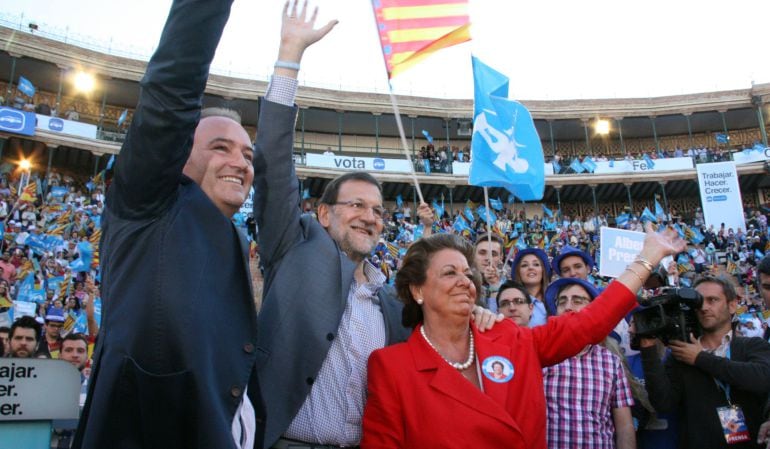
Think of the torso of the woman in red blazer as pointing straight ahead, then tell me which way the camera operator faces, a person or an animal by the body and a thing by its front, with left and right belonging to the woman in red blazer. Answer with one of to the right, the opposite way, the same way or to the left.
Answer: to the right

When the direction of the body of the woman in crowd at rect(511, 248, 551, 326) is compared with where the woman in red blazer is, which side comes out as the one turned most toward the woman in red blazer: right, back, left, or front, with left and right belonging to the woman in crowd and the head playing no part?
front

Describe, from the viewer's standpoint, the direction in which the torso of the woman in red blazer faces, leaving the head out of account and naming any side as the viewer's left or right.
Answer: facing the viewer and to the right of the viewer

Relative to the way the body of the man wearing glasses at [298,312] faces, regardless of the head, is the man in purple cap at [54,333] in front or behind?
behind

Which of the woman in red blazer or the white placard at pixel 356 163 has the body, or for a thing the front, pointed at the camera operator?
the white placard

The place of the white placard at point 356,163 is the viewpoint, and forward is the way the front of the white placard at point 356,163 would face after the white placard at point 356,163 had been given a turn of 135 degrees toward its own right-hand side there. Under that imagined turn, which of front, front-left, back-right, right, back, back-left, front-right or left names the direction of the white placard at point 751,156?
back-right

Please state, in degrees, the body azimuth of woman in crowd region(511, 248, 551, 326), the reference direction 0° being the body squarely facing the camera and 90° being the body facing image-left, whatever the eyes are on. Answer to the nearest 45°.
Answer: approximately 0°

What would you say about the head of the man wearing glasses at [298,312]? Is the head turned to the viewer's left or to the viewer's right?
to the viewer's right

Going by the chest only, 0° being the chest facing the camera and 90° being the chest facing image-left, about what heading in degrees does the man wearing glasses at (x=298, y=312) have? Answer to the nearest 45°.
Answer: approximately 315°

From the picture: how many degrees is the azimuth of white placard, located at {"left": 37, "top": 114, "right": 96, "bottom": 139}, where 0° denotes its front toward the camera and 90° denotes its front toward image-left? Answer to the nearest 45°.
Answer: approximately 315°

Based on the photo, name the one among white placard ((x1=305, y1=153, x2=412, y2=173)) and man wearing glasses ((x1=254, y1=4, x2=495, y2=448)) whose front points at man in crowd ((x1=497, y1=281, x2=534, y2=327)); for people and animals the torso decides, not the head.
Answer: the white placard

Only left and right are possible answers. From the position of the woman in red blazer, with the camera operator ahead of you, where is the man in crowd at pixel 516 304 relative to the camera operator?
left

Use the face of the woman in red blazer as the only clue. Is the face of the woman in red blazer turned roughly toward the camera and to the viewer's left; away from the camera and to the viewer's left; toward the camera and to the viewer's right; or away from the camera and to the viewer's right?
toward the camera and to the viewer's right

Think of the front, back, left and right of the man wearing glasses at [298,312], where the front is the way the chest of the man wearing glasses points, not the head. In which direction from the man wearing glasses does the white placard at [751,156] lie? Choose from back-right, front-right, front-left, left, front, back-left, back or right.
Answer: left

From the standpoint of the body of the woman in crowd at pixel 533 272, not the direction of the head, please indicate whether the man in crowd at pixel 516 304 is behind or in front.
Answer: in front
